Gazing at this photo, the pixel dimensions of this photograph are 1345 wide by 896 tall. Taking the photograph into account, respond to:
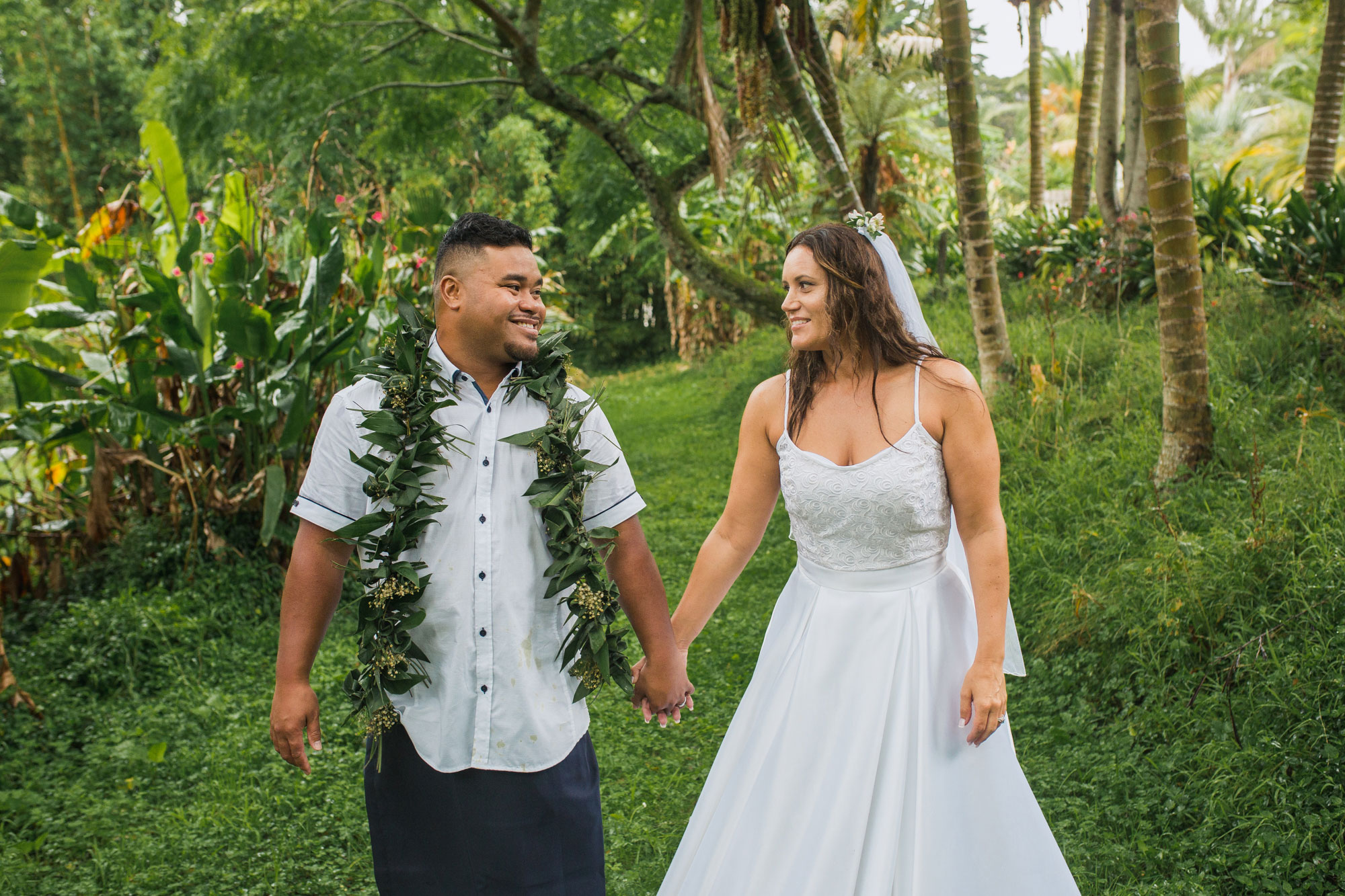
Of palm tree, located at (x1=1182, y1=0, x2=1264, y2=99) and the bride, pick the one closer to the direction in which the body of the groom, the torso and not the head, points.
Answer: the bride

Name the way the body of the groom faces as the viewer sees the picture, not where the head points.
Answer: toward the camera

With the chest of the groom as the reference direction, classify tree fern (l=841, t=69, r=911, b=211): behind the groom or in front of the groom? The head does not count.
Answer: behind

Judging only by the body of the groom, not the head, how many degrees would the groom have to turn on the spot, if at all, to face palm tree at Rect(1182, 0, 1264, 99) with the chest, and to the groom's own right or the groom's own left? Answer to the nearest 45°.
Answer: approximately 135° to the groom's own left

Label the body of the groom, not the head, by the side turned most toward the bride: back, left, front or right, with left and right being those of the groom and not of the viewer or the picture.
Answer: left

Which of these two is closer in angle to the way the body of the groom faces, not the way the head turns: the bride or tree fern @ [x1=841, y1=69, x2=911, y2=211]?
the bride
